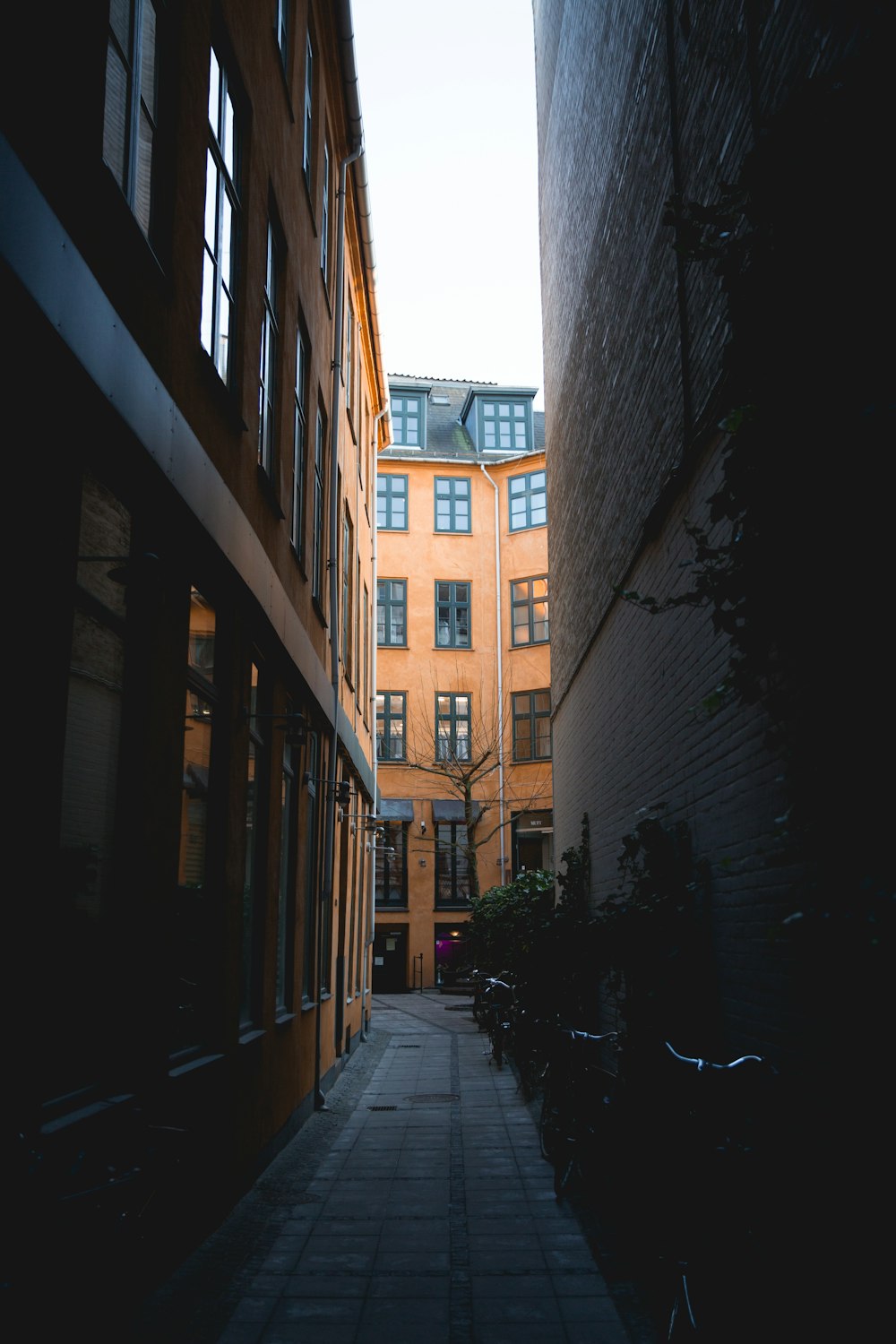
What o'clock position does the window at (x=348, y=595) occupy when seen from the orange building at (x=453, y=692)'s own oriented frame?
The window is roughly at 12 o'clock from the orange building.

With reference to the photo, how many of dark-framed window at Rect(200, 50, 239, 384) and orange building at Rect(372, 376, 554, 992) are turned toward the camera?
1

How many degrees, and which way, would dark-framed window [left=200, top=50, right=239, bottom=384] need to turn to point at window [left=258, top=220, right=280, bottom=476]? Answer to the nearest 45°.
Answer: approximately 90° to its left

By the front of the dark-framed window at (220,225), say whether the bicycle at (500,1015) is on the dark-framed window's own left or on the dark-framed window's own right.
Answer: on the dark-framed window's own left

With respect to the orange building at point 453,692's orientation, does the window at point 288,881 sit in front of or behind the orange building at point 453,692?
in front

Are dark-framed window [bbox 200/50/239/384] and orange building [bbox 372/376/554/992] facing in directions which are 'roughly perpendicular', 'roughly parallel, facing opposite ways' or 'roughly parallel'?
roughly perpendicular

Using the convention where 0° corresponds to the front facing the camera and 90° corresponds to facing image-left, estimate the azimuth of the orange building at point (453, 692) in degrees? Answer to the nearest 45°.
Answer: approximately 0°

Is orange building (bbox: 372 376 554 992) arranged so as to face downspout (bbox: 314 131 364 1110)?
yes

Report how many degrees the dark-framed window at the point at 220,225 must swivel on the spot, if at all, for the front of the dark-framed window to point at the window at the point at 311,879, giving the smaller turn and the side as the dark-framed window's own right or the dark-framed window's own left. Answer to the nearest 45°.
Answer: approximately 90° to the dark-framed window's own left

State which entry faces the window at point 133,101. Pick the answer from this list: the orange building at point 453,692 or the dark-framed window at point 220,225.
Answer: the orange building

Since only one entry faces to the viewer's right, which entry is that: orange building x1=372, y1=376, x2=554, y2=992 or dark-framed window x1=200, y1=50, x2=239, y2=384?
the dark-framed window

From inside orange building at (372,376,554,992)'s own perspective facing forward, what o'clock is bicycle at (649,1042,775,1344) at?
The bicycle is roughly at 12 o'clock from the orange building.

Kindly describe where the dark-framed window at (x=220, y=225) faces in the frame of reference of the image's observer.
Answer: facing to the right of the viewer

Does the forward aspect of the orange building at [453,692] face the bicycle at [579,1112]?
yes
